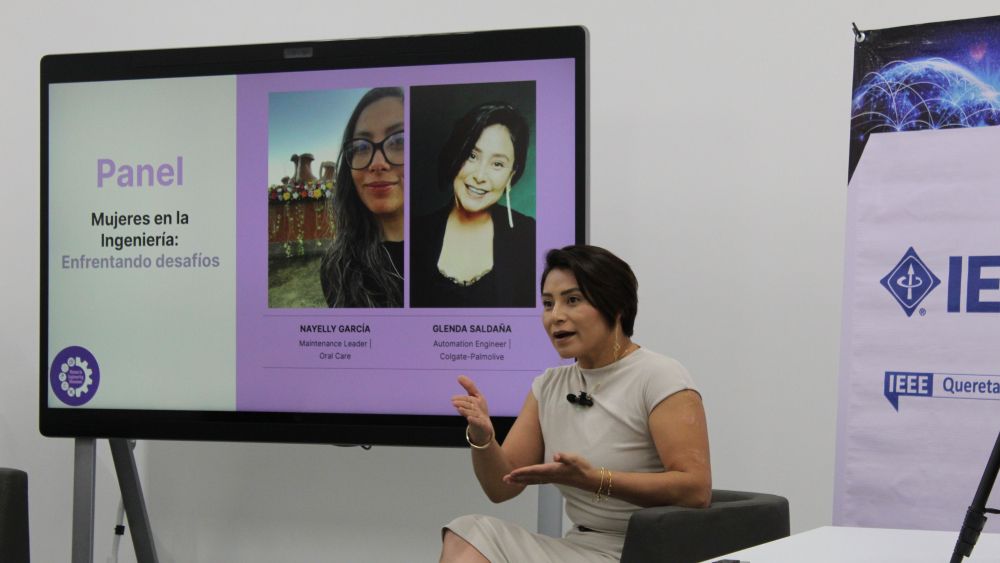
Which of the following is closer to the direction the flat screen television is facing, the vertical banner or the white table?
the white table

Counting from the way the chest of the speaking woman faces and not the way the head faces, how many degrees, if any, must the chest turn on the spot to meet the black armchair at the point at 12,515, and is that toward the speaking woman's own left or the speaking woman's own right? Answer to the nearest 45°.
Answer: approximately 45° to the speaking woman's own right

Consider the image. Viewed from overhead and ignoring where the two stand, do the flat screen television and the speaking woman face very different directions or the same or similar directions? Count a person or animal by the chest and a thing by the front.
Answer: same or similar directions

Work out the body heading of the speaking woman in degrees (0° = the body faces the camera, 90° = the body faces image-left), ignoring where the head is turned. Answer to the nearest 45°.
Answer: approximately 45°

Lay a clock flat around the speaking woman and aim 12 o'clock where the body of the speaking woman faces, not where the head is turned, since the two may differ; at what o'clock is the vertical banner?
The vertical banner is roughly at 7 o'clock from the speaking woman.

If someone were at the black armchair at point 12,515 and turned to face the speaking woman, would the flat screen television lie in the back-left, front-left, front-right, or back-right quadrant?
front-left

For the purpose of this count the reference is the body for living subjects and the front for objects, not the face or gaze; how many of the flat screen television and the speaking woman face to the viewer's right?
0

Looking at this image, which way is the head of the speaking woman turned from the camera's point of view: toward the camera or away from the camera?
toward the camera

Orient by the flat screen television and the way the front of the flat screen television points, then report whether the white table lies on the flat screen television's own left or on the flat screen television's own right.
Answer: on the flat screen television's own left

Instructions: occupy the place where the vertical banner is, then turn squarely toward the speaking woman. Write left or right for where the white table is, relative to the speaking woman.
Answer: left

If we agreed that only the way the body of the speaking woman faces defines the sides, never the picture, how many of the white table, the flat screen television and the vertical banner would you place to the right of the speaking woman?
1

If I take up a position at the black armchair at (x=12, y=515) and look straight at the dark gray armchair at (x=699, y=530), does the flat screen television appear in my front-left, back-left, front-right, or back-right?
front-left

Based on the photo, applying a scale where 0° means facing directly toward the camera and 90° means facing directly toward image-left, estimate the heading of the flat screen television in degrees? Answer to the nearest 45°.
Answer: approximately 45°

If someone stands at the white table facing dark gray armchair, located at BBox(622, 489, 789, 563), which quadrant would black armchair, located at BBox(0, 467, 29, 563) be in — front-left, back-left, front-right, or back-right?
front-left
